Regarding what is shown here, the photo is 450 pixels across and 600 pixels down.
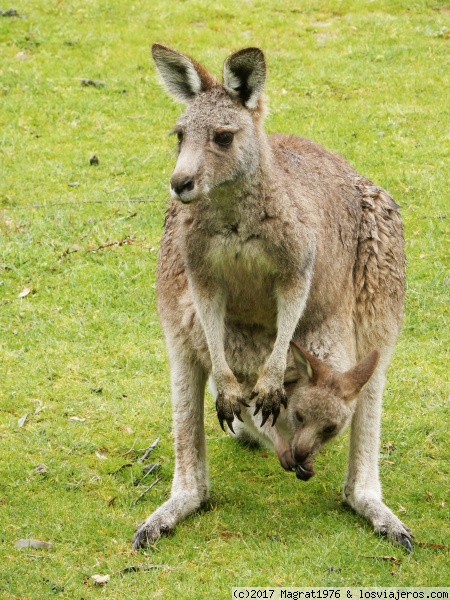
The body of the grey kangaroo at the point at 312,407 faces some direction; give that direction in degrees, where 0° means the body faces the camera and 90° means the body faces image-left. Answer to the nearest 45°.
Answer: approximately 0°
